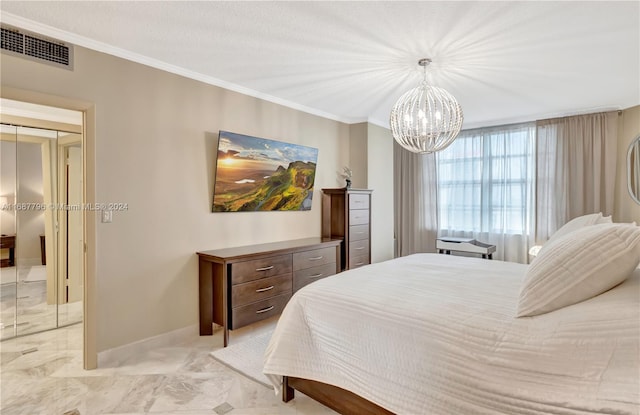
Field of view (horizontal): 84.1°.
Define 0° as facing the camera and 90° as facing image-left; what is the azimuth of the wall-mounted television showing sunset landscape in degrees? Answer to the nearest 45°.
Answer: approximately 315°

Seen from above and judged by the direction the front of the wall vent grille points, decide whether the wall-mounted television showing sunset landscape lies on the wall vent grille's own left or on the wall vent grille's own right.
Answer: on the wall vent grille's own left

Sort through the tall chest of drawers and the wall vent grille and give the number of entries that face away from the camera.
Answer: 0

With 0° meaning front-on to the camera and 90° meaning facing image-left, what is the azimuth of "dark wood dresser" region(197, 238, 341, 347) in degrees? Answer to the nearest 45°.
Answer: approximately 315°

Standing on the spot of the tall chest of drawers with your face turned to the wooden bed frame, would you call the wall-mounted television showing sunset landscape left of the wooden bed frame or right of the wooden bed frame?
right

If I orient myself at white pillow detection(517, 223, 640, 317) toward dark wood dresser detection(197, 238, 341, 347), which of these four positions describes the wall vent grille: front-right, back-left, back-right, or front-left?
front-left

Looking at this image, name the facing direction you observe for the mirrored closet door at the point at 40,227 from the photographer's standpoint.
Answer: facing the viewer and to the right of the viewer

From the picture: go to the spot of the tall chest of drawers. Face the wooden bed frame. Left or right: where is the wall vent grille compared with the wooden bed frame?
right

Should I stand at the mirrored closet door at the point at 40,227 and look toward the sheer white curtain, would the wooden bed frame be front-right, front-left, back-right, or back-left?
front-right

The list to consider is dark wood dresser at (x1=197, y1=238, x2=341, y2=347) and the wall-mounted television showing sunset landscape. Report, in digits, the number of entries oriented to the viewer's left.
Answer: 0

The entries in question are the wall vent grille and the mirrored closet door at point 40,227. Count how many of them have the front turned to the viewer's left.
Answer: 0

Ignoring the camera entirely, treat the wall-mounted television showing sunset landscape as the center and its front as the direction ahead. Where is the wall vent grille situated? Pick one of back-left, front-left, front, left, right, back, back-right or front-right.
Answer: right
